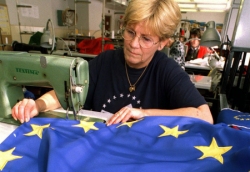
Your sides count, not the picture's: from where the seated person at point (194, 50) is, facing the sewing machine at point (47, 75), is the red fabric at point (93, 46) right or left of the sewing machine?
right

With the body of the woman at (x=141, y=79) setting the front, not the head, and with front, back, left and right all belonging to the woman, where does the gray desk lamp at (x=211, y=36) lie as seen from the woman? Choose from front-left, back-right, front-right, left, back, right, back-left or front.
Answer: back

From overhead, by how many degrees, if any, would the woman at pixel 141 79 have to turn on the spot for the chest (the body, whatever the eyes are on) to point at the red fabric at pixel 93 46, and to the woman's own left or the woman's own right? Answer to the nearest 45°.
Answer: approximately 135° to the woman's own right

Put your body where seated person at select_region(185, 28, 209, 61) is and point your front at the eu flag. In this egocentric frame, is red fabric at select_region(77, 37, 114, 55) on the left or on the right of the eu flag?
right

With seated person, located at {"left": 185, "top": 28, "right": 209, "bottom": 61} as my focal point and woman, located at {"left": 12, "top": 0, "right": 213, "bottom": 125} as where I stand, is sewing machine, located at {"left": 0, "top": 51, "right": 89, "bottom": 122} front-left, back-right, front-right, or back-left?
back-left

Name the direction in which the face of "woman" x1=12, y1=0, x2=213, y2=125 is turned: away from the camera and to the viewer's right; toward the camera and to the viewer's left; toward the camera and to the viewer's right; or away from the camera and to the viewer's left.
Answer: toward the camera and to the viewer's left

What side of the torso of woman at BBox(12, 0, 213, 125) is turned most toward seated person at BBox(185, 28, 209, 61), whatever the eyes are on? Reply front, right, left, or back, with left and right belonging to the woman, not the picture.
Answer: back

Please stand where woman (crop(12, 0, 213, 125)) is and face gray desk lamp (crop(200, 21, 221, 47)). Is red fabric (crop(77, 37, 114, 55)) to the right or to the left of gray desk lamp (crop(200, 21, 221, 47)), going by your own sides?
left

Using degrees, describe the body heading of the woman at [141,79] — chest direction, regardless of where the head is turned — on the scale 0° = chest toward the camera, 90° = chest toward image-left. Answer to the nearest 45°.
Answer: approximately 45°
